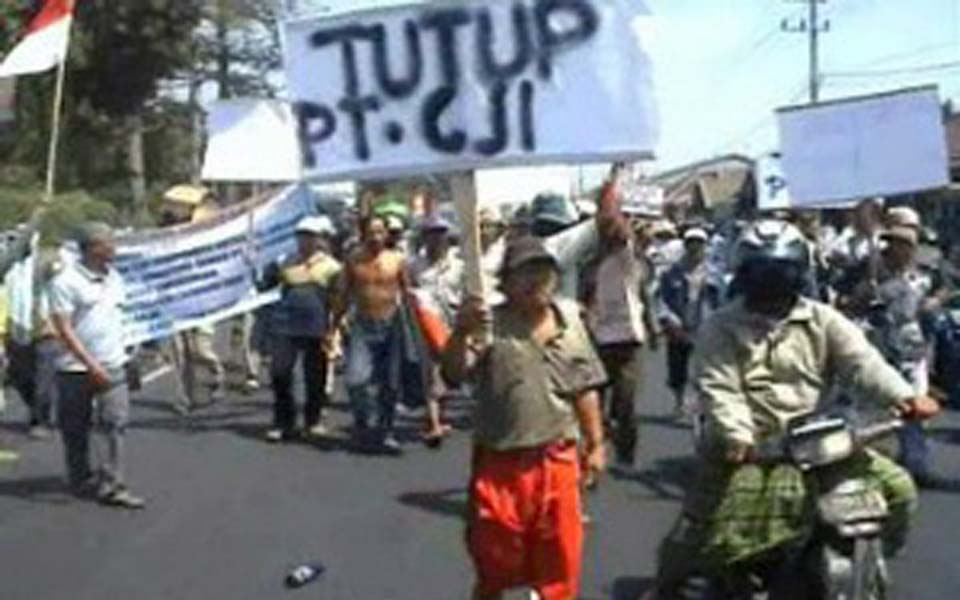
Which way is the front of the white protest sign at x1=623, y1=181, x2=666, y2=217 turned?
toward the camera

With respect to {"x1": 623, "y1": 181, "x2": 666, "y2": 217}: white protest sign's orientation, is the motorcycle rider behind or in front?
in front

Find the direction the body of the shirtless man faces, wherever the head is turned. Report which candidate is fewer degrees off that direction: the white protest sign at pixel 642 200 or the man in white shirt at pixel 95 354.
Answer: the man in white shirt

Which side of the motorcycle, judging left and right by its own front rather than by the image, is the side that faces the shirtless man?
back

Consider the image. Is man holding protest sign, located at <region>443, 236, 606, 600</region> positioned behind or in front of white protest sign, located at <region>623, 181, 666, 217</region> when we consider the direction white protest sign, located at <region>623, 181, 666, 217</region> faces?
in front

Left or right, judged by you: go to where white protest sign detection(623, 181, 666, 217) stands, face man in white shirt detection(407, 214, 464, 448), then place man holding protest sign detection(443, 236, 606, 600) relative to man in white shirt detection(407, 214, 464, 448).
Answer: left

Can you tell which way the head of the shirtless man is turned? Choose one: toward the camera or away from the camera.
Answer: toward the camera

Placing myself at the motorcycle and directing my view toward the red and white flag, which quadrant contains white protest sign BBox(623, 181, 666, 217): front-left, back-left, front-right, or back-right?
front-right

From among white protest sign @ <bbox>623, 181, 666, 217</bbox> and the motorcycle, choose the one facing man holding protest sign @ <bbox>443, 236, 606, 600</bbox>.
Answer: the white protest sign

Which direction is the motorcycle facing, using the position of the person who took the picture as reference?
facing the viewer and to the right of the viewer

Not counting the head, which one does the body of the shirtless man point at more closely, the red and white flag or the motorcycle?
the motorcycle

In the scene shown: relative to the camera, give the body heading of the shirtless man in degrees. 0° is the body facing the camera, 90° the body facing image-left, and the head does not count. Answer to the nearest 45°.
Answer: approximately 0°

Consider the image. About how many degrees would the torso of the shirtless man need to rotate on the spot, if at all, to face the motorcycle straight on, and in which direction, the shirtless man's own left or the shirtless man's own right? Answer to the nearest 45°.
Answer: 0° — they already face it

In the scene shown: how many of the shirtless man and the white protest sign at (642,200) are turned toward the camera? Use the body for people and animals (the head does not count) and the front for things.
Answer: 2
